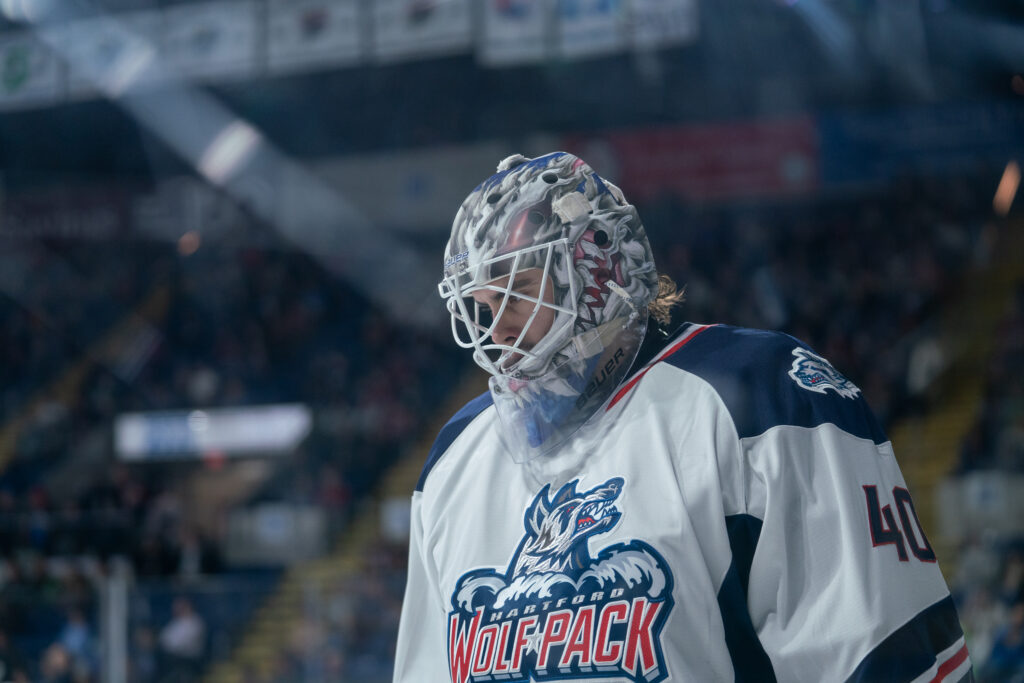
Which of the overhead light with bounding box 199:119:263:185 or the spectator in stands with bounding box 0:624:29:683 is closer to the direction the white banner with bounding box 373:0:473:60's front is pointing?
the spectator in stands

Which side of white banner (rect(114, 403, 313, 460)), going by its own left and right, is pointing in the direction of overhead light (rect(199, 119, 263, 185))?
back

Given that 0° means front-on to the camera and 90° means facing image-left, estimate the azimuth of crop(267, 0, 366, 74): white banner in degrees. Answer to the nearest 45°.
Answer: approximately 0°

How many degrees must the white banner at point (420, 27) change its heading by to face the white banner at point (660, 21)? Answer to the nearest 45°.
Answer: approximately 45° to its left

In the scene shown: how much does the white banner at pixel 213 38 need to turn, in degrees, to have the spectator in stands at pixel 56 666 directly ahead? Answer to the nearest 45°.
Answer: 0° — it already faces them

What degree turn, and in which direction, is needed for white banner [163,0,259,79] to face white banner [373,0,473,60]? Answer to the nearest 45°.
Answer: approximately 45° to its left

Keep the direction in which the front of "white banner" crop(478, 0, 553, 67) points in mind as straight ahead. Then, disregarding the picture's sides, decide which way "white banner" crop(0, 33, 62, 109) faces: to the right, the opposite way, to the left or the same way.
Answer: the same way

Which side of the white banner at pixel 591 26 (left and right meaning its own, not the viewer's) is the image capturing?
front

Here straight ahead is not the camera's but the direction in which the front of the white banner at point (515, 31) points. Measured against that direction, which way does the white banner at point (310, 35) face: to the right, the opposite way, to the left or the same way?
the same way

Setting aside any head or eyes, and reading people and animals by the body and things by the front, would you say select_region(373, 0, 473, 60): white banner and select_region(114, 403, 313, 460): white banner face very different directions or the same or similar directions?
same or similar directions

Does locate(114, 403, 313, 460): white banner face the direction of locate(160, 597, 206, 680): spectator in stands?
yes

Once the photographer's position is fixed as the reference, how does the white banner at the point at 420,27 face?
facing the viewer

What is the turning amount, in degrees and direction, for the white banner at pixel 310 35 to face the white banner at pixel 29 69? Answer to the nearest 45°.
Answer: approximately 135° to its right
